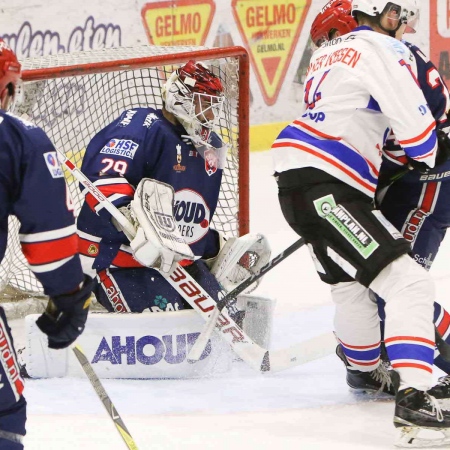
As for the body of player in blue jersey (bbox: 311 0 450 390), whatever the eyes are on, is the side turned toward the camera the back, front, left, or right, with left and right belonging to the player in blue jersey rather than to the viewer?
left

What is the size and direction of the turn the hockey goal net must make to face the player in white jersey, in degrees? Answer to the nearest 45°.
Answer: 0° — it already faces them

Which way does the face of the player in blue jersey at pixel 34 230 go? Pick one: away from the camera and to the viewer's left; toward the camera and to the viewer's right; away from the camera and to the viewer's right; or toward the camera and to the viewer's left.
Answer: away from the camera and to the viewer's right

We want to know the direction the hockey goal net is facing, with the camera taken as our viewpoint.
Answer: facing the viewer and to the right of the viewer

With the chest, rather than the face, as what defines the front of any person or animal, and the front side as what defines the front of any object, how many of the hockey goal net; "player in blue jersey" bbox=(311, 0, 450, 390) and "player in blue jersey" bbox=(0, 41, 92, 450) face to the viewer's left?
1

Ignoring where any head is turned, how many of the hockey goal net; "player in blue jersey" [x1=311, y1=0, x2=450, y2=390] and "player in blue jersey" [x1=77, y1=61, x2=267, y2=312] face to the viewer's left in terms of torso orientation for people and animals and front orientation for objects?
1

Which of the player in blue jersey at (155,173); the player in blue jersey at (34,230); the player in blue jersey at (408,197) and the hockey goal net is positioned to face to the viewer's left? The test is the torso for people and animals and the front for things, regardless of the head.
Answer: the player in blue jersey at (408,197)

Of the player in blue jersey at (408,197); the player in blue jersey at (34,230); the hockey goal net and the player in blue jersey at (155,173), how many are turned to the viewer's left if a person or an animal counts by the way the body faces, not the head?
1

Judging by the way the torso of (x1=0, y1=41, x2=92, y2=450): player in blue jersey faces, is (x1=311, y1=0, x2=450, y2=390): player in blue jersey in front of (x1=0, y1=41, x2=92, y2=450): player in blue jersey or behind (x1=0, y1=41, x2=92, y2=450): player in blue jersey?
in front

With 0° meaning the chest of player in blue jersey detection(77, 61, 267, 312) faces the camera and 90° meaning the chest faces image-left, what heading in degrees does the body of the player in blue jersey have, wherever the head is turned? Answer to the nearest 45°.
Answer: approximately 315°

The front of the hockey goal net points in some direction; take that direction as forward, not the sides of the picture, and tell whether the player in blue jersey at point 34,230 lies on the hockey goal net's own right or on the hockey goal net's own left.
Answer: on the hockey goal net's own right

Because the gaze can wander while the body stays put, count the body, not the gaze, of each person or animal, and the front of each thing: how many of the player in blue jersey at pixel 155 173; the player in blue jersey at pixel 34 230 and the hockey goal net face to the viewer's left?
0

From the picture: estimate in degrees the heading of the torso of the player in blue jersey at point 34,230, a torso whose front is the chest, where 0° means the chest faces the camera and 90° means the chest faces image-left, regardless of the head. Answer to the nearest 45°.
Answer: approximately 225°
